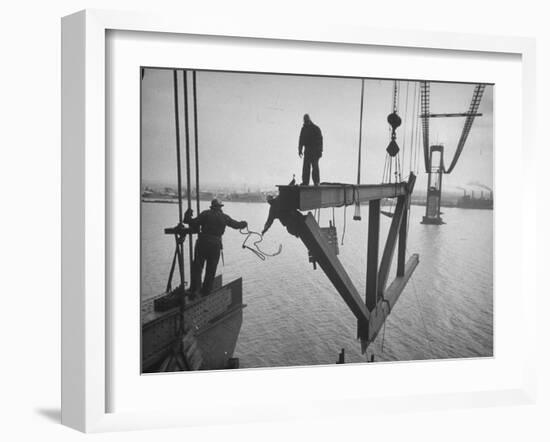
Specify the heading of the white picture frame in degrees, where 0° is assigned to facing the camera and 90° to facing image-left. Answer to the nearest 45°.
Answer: approximately 315°
